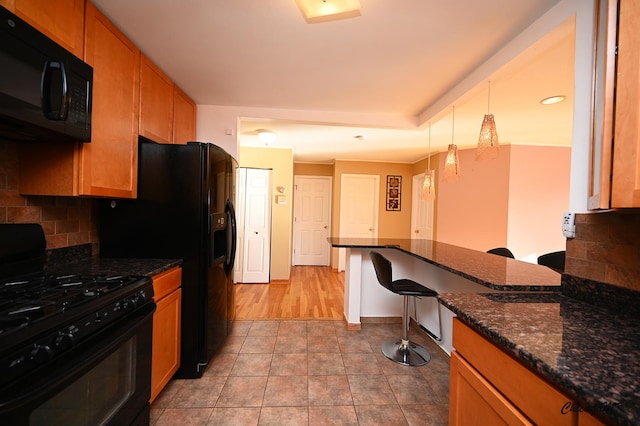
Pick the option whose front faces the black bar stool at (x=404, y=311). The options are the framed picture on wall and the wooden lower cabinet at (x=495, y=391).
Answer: the framed picture on wall

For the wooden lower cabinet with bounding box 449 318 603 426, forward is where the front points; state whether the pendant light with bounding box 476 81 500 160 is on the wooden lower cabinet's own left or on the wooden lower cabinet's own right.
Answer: on the wooden lower cabinet's own right

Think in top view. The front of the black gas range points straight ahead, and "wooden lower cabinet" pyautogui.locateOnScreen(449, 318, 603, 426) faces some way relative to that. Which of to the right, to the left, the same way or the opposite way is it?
the opposite way

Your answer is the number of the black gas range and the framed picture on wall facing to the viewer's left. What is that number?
0

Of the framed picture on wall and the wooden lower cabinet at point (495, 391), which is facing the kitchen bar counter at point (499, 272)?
the framed picture on wall

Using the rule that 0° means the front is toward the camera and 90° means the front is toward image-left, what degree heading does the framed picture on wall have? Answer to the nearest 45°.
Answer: approximately 0°

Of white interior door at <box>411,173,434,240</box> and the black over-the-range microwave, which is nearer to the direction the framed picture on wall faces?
the black over-the-range microwave

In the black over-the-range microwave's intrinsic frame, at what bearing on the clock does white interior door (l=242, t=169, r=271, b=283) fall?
The white interior door is roughly at 9 o'clock from the black over-the-range microwave.

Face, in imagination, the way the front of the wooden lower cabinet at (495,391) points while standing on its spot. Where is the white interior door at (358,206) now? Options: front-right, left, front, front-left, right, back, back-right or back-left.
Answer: right

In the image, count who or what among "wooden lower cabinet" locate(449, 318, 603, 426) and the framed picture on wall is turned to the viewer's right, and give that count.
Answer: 0

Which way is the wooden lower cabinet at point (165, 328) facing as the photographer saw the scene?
facing the viewer and to the right of the viewer

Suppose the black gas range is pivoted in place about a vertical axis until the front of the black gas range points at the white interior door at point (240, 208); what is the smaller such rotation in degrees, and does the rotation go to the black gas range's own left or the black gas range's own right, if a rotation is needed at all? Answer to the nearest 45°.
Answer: approximately 90° to the black gas range's own left

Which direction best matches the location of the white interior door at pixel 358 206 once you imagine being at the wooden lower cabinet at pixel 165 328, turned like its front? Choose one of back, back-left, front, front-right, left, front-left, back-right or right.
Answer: left
